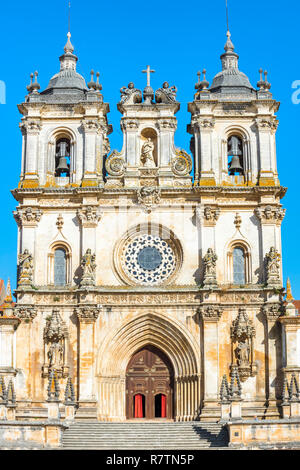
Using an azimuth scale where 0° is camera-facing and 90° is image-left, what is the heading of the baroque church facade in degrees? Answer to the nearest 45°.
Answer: approximately 0°
